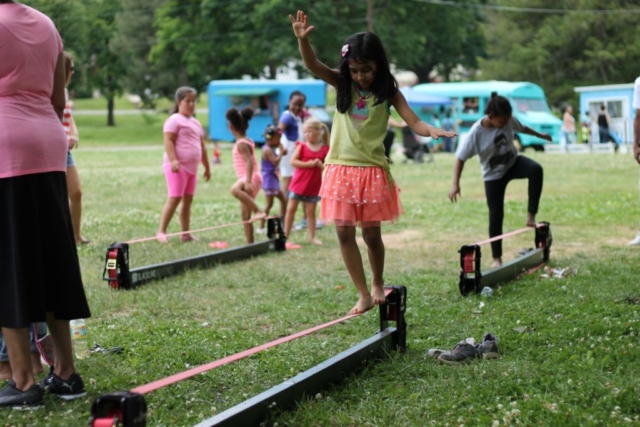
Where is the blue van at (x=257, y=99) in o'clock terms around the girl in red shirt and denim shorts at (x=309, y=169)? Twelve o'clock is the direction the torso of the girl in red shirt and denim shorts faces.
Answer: The blue van is roughly at 6 o'clock from the girl in red shirt and denim shorts.

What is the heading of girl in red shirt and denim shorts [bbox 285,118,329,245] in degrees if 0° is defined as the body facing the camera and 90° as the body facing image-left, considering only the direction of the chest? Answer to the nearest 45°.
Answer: approximately 0°

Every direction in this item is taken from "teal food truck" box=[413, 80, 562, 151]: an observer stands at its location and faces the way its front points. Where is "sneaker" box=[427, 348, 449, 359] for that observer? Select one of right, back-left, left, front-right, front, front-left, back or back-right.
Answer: front-right

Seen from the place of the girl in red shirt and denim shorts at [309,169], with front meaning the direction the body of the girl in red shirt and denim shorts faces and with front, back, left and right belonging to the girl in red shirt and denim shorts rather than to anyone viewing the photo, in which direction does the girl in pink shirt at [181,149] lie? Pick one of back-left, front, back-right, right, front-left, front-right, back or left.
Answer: right

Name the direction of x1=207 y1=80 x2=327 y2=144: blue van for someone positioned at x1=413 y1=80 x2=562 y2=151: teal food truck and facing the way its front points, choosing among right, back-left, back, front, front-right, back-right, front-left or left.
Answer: back-right

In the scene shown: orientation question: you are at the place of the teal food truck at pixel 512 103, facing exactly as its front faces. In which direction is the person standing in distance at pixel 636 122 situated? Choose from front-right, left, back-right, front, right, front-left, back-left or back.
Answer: front-right
